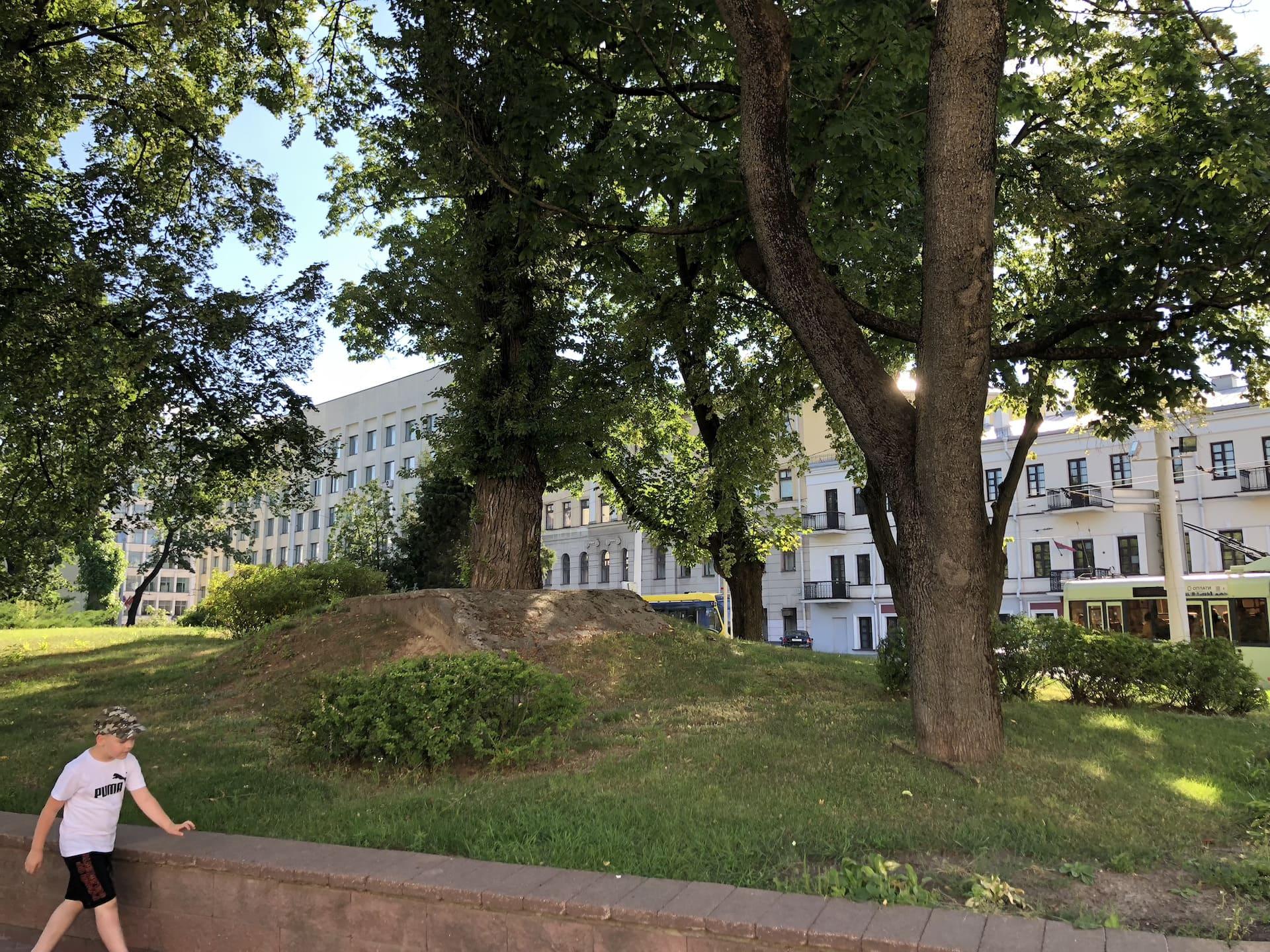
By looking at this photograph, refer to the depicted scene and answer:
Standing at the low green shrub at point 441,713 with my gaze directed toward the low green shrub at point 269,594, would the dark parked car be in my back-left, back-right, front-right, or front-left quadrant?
front-right

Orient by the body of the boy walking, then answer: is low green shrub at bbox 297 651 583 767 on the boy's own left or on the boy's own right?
on the boy's own left

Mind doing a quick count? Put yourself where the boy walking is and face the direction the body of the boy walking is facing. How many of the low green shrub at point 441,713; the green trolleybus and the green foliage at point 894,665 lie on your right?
0

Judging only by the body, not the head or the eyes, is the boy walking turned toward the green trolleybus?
no

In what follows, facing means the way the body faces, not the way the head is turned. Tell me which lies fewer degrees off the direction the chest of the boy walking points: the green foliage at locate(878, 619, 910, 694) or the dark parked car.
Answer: the green foliage

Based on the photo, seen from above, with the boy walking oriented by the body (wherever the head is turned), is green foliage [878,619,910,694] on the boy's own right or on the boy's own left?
on the boy's own left

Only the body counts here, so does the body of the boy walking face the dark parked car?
no

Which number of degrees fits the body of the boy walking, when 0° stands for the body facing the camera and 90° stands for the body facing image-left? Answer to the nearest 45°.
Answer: approximately 315°

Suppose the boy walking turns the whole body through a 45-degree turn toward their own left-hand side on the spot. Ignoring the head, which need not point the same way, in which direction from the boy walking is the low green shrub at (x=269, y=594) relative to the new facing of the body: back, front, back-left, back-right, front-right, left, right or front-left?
left
